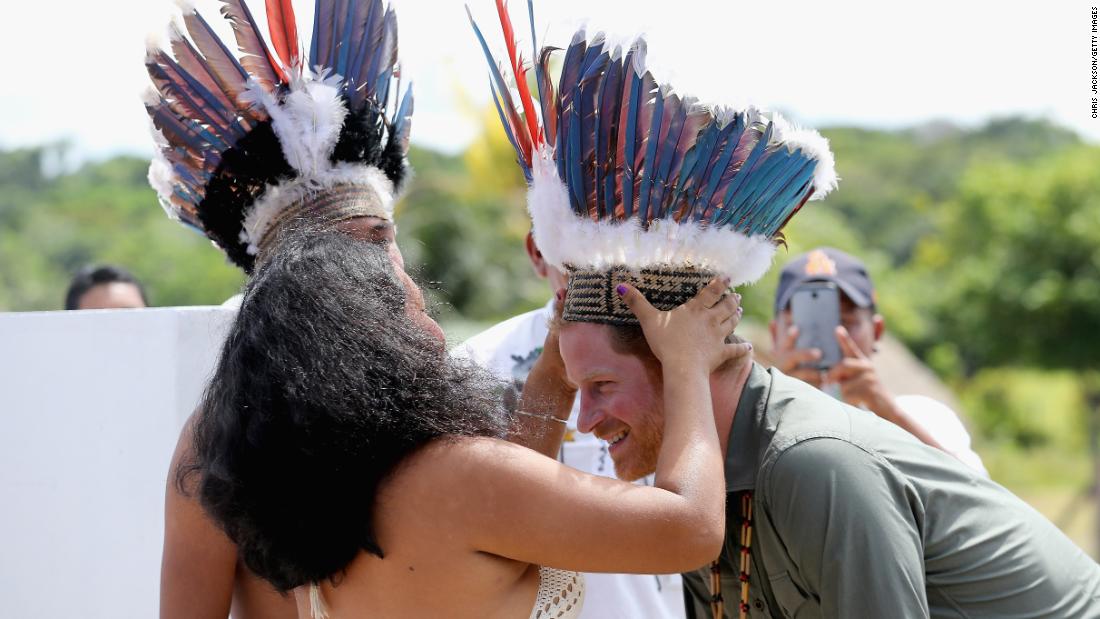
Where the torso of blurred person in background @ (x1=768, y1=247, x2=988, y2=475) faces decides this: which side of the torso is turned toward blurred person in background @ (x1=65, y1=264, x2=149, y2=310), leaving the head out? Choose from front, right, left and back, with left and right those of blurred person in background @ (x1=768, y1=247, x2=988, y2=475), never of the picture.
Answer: right

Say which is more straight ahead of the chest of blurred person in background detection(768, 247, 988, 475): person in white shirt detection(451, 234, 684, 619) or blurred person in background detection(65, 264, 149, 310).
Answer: the person in white shirt

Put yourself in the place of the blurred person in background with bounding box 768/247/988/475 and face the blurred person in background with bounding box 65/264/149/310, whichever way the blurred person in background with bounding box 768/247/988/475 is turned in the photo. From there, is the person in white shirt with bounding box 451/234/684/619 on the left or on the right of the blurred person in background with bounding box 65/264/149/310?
left

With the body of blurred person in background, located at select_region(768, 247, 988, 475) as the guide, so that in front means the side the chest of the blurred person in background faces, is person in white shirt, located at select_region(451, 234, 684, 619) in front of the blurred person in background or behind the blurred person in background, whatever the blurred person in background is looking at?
in front

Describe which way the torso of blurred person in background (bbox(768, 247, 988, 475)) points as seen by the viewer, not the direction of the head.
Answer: toward the camera
